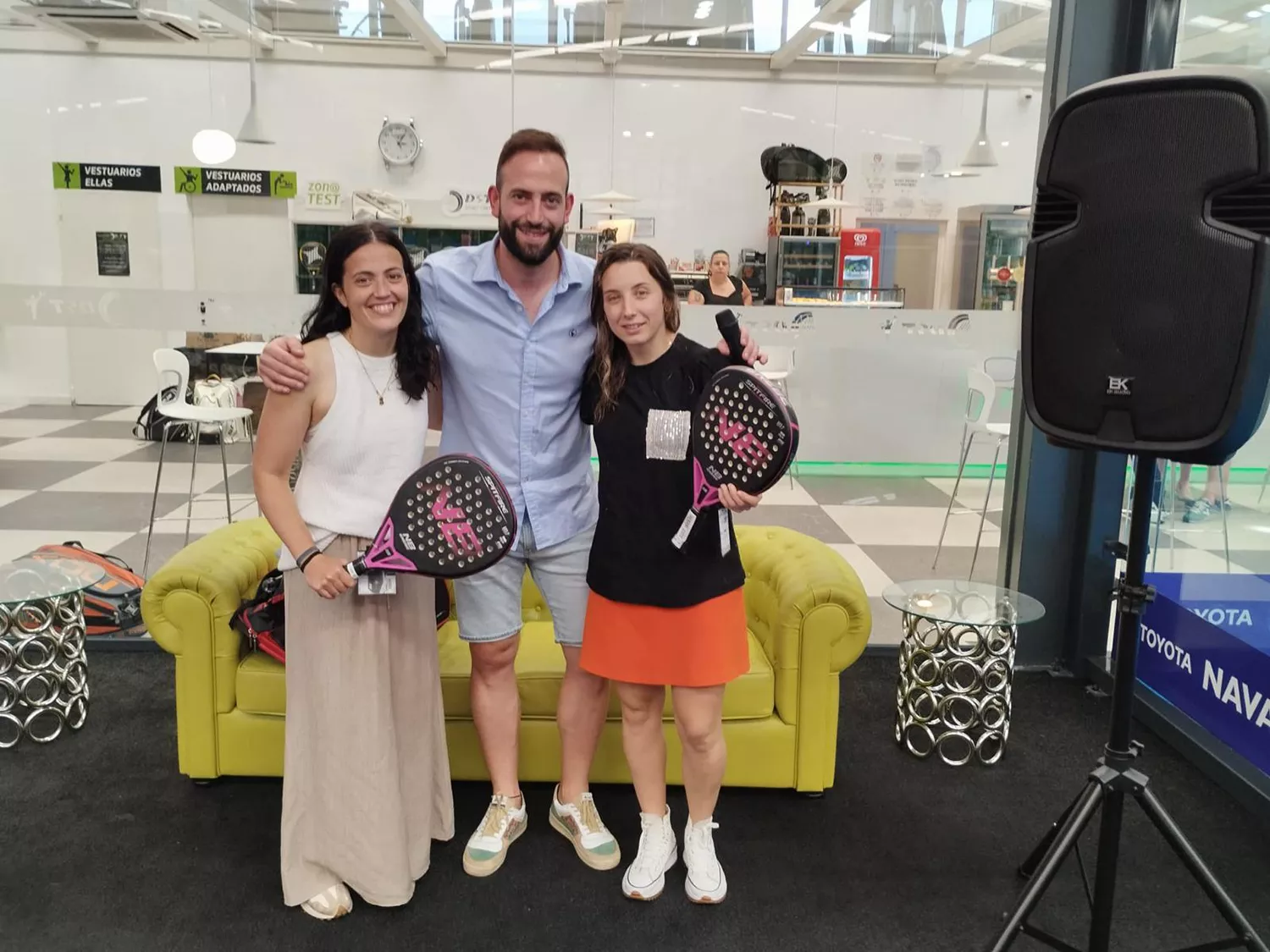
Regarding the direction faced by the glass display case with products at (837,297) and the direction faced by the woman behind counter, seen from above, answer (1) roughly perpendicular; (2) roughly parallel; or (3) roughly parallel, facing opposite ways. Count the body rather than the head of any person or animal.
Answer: roughly parallel

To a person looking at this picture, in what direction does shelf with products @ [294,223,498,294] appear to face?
facing the viewer

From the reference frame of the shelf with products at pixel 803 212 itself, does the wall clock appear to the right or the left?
on its right

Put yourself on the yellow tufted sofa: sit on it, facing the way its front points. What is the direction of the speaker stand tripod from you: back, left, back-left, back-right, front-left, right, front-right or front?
front-left

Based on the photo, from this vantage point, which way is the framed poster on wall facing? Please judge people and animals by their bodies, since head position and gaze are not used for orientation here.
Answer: toward the camera

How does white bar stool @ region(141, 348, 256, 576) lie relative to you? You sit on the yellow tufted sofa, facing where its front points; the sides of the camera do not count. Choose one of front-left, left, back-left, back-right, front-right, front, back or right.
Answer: back-right

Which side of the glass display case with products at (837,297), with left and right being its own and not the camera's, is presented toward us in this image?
front

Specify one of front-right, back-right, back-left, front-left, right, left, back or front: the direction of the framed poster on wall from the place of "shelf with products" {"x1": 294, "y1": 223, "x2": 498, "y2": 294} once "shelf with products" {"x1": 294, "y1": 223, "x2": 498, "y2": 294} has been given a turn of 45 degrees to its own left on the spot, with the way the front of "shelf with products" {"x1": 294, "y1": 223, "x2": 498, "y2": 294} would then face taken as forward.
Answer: back-right

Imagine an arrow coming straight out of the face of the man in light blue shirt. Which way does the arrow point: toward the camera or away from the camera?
toward the camera

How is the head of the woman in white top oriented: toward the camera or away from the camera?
toward the camera

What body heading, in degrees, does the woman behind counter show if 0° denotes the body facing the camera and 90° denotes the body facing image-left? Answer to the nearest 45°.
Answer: approximately 0°

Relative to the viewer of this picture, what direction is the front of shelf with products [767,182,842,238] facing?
facing the viewer
